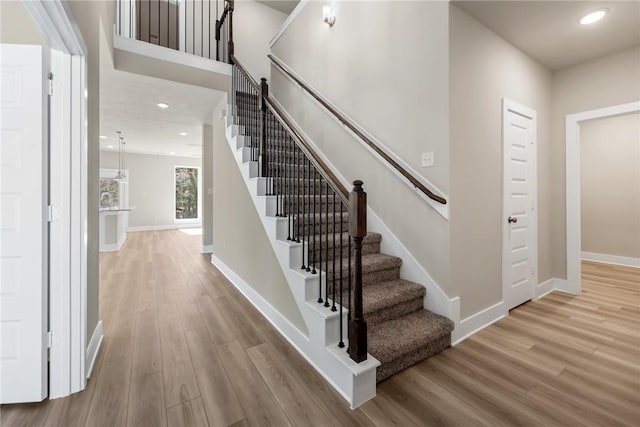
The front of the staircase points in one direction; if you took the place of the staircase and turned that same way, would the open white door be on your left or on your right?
on your right

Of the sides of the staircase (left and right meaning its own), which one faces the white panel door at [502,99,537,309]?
left

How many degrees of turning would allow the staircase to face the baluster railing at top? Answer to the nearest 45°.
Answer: approximately 180°

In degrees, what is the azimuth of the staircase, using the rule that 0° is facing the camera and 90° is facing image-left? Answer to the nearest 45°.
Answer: approximately 315°
